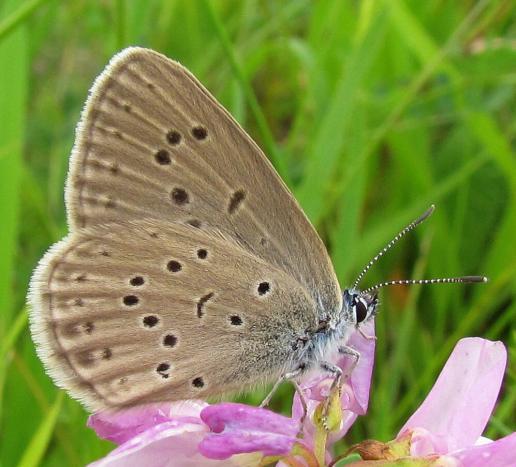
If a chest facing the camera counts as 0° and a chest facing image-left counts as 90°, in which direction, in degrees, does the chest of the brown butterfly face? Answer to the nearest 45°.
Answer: approximately 270°

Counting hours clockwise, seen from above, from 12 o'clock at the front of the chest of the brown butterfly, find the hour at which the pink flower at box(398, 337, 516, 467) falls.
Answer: The pink flower is roughly at 1 o'clock from the brown butterfly.
